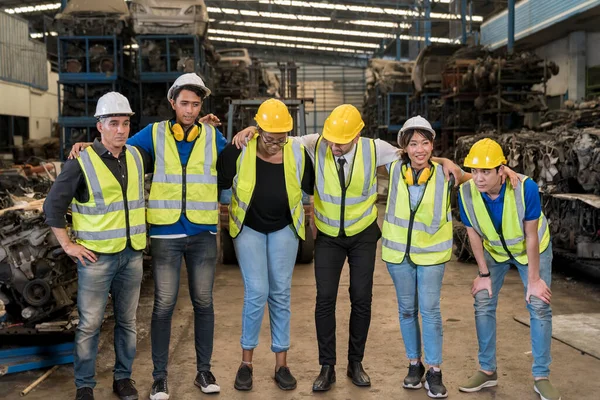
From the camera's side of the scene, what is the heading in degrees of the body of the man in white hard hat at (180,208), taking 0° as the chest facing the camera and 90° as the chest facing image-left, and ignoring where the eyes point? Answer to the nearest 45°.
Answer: approximately 0°

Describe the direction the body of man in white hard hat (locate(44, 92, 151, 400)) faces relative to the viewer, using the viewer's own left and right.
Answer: facing the viewer and to the right of the viewer

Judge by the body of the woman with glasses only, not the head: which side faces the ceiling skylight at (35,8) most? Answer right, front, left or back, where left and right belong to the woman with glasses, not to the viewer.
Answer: back

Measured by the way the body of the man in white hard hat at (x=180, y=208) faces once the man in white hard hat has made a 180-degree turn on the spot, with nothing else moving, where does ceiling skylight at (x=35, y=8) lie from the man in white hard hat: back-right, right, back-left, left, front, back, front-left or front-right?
front

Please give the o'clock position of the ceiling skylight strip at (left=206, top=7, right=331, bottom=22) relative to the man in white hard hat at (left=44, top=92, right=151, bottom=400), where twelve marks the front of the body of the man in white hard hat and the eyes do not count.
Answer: The ceiling skylight strip is roughly at 8 o'clock from the man in white hard hat.

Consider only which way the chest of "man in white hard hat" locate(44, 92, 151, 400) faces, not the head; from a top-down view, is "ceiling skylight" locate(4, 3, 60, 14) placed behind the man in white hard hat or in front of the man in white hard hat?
behind

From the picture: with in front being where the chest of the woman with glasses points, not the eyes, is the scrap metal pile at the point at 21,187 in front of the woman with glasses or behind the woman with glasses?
behind

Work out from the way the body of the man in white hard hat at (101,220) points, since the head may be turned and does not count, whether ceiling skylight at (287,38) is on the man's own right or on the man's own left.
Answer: on the man's own left

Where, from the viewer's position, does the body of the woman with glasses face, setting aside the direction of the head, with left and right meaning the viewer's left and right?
facing the viewer

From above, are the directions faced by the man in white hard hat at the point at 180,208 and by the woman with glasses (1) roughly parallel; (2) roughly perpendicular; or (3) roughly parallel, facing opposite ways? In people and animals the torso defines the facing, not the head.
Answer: roughly parallel

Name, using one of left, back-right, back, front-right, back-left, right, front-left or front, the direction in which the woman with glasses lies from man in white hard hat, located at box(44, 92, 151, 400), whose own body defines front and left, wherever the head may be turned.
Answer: front-left

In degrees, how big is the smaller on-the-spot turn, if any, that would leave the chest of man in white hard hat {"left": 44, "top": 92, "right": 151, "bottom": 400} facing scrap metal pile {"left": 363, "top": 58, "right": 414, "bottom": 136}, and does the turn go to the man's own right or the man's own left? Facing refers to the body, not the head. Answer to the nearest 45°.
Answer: approximately 90° to the man's own left

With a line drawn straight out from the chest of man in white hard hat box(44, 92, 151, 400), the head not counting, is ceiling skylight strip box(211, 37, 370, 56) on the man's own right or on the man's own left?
on the man's own left

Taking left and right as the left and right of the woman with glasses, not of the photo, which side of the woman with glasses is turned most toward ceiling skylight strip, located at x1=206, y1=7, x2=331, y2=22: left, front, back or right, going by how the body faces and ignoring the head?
back
